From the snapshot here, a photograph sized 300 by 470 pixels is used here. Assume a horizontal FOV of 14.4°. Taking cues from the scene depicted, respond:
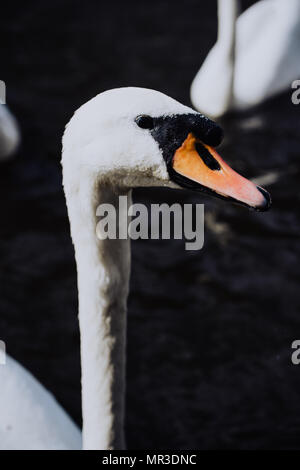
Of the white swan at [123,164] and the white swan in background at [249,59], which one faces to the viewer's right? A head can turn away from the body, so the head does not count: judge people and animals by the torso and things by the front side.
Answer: the white swan

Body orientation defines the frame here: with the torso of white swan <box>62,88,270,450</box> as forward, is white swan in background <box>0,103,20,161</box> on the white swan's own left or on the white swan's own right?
on the white swan's own left

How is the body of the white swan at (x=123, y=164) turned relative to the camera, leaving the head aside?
to the viewer's right

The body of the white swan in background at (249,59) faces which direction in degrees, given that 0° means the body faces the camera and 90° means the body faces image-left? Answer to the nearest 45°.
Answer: approximately 45°

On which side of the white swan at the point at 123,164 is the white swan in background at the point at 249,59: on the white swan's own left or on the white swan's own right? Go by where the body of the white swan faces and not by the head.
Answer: on the white swan's own left

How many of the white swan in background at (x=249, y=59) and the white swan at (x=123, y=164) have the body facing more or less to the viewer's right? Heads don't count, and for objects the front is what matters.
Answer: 1

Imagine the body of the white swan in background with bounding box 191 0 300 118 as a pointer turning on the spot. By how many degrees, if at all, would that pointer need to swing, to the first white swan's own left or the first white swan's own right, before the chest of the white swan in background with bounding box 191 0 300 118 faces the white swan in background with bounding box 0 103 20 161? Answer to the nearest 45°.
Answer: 0° — it already faces it
